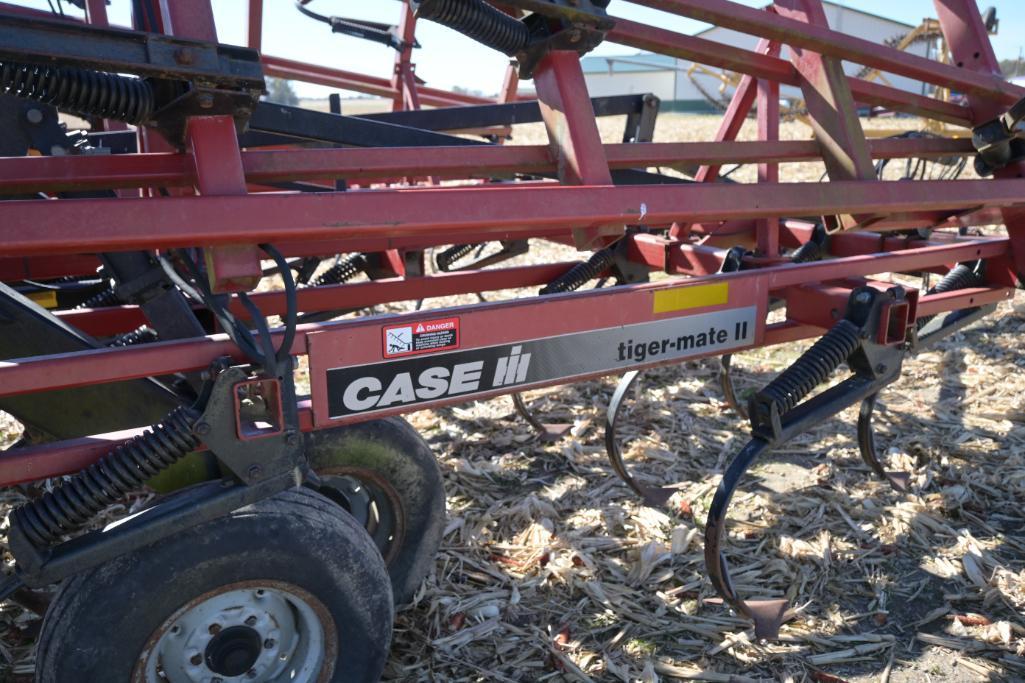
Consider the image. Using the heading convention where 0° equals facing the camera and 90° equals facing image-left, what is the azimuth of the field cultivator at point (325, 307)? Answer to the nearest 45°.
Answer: approximately 225°
